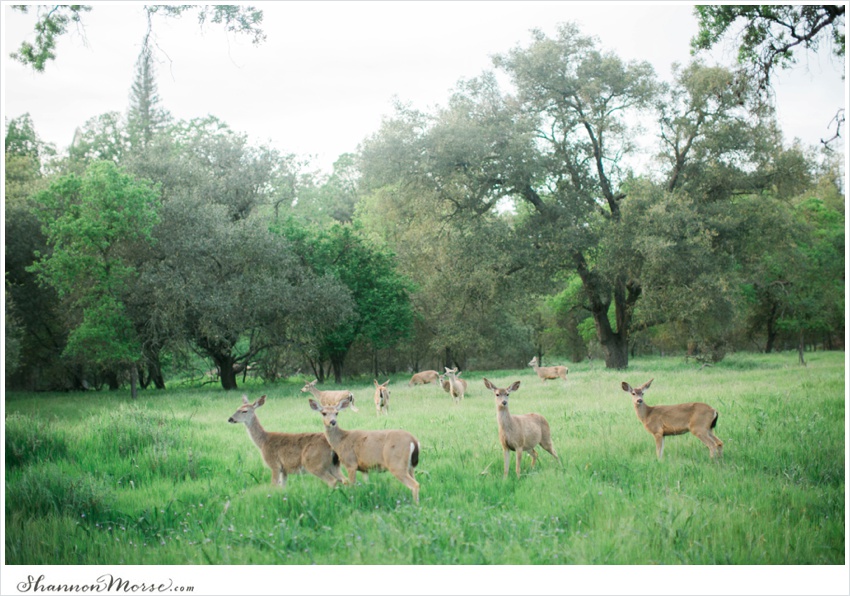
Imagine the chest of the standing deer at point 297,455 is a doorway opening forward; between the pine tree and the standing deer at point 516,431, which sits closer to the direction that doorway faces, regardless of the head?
the pine tree

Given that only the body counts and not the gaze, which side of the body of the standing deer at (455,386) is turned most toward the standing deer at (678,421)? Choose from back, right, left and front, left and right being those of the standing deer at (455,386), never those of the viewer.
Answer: front

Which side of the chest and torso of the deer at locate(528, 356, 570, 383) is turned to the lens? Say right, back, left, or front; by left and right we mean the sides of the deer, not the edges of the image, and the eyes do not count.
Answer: left

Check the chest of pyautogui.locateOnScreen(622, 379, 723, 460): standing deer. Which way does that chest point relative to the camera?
to the viewer's left

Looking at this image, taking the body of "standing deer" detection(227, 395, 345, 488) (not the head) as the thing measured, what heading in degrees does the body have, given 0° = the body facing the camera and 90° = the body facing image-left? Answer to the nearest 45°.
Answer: approximately 90°

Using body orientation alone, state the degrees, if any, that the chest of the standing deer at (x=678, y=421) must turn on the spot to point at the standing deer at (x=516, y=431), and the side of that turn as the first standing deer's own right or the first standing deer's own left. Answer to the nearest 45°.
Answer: approximately 45° to the first standing deer's own left

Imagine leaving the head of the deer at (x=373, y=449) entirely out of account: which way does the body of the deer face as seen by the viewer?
to the viewer's left

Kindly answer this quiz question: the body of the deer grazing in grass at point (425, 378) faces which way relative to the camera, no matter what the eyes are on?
to the viewer's left

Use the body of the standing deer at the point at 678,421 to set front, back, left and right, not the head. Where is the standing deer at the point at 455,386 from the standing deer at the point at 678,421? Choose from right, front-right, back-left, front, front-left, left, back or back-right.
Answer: front-right

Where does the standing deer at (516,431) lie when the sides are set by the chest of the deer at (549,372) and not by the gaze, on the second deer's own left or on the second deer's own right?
on the second deer's own left
